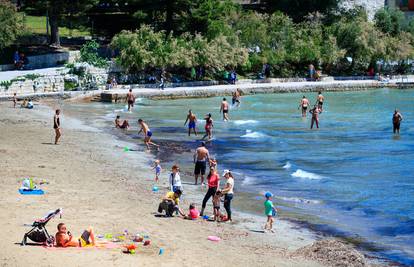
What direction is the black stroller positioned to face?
to the viewer's left

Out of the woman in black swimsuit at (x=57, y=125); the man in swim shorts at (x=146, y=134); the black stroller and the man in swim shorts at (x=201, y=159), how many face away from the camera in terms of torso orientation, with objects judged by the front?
1

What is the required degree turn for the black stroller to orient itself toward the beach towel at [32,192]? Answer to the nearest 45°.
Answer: approximately 90° to its right

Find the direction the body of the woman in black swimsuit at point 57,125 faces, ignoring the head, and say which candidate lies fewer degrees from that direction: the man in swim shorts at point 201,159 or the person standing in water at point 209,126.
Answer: the person standing in water
